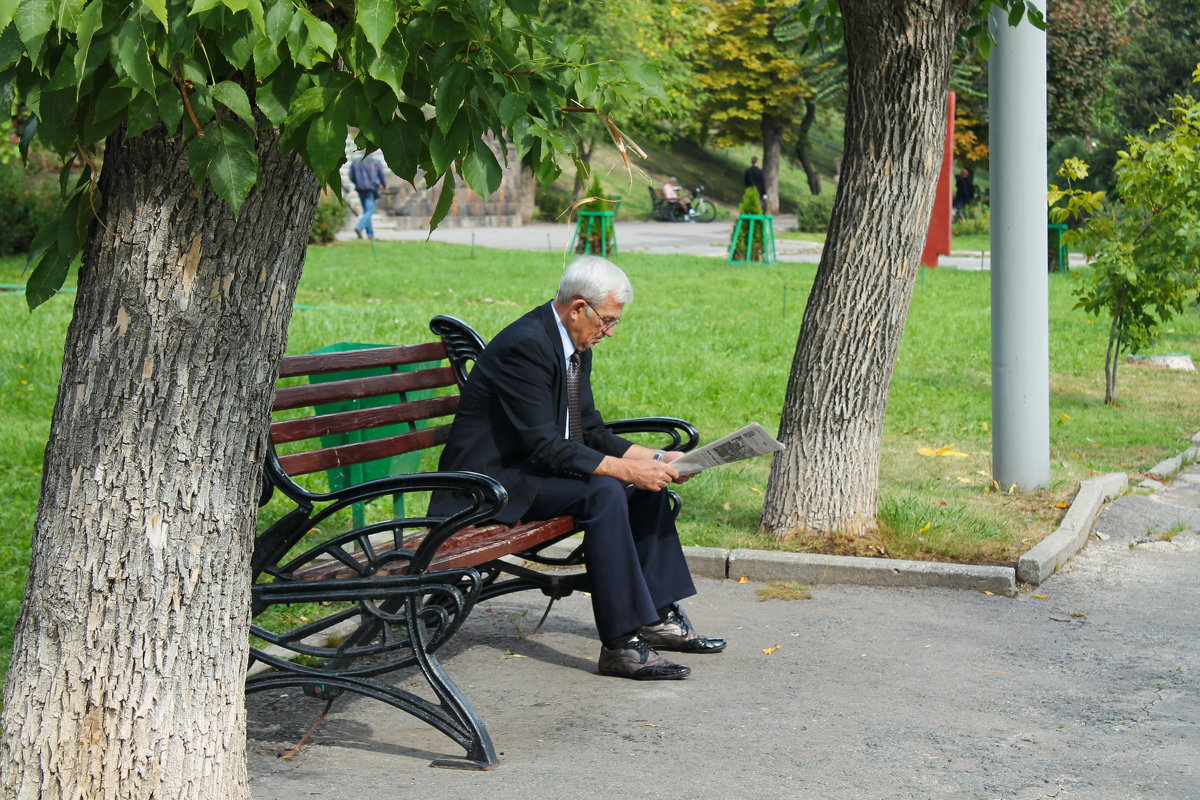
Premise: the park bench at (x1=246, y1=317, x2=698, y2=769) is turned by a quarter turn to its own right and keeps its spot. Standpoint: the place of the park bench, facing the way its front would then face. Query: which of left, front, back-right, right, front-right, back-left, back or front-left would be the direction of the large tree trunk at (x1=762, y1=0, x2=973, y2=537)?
back

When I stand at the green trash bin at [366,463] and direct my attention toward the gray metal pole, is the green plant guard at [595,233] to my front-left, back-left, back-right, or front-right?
front-left

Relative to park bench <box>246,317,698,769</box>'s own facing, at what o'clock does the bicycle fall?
The bicycle is roughly at 8 o'clock from the park bench.

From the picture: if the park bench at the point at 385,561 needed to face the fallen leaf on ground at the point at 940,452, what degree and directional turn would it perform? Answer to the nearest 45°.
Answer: approximately 90° to its left

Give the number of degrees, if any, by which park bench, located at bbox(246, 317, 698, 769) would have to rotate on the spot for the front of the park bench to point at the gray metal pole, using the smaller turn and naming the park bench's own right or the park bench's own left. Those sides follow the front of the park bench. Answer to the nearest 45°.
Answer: approximately 90° to the park bench's own left

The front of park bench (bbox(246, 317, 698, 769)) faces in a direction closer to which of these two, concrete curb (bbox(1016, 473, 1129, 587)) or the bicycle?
the concrete curb

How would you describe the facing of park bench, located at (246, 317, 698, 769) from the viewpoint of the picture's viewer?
facing the viewer and to the right of the viewer

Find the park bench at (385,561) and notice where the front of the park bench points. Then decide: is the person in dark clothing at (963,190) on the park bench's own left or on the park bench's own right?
on the park bench's own left

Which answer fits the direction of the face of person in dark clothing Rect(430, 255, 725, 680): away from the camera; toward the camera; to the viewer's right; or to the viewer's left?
to the viewer's right

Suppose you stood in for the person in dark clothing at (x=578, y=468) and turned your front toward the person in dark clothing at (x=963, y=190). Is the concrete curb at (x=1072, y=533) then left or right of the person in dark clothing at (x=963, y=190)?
right

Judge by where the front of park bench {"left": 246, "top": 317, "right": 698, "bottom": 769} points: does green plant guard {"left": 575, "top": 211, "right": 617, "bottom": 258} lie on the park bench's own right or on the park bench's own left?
on the park bench's own left

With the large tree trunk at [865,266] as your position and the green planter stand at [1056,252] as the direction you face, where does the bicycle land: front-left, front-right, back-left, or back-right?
front-left
